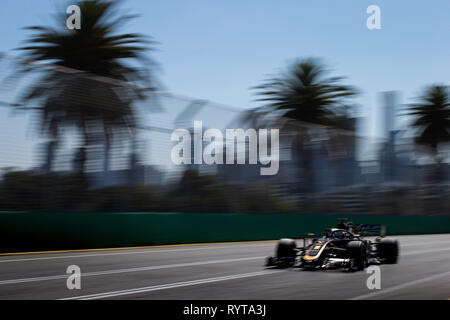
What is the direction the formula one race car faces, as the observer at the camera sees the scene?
facing the viewer and to the left of the viewer

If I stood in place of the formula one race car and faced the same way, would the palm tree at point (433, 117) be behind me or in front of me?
behind
